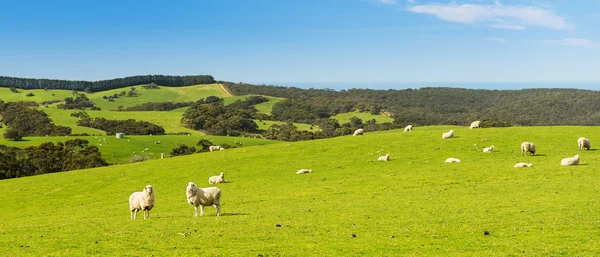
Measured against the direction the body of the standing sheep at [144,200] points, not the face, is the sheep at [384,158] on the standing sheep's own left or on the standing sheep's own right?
on the standing sheep's own left

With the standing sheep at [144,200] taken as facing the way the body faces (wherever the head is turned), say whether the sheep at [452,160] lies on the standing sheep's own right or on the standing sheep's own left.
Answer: on the standing sheep's own left

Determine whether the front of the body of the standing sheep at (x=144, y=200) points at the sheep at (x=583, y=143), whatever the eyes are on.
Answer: no

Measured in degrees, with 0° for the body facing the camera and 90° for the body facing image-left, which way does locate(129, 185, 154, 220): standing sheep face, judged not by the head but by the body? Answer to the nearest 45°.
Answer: approximately 315°

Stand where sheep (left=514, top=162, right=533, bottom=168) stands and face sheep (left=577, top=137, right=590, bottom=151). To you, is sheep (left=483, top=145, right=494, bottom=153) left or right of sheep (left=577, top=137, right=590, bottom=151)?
left

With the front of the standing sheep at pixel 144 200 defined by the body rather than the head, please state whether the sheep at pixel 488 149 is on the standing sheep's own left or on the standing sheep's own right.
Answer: on the standing sheep's own left
